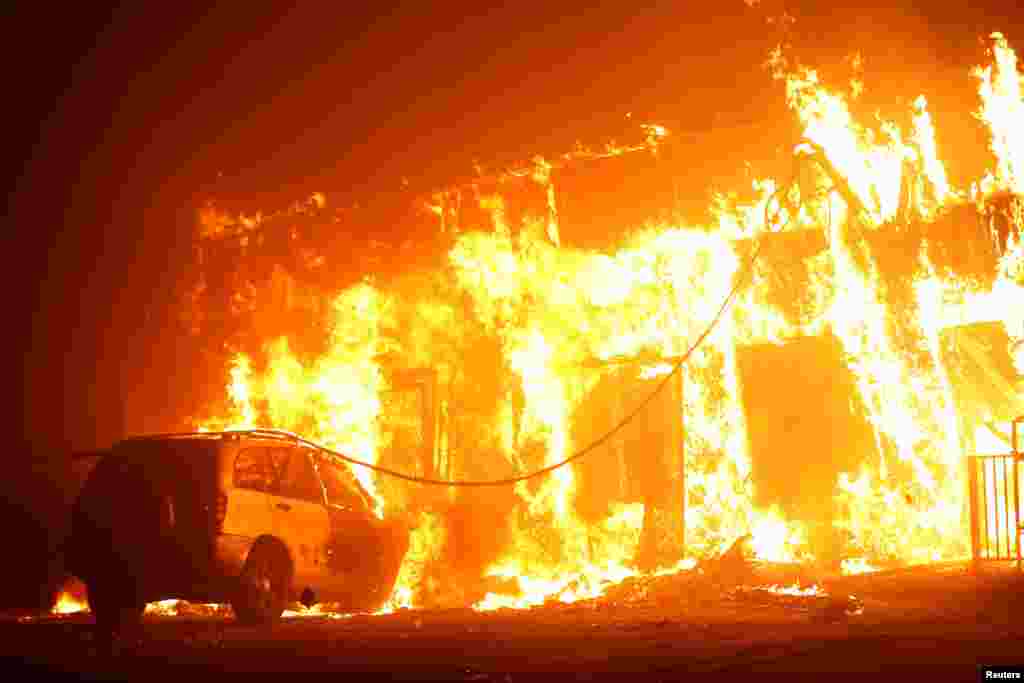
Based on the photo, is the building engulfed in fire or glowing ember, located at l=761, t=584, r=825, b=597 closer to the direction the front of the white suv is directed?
the building engulfed in fire

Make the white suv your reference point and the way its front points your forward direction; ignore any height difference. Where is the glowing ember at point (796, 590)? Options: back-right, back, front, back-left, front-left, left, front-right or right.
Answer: front-right

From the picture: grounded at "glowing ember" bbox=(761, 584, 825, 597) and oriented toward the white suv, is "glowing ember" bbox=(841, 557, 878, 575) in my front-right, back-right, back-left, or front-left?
back-right

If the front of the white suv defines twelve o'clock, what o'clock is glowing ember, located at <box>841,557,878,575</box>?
The glowing ember is roughly at 1 o'clock from the white suv.

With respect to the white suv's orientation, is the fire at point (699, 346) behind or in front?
in front

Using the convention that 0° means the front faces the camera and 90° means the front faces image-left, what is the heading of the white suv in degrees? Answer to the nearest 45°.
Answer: approximately 225°

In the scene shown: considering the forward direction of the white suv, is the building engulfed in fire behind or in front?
in front
